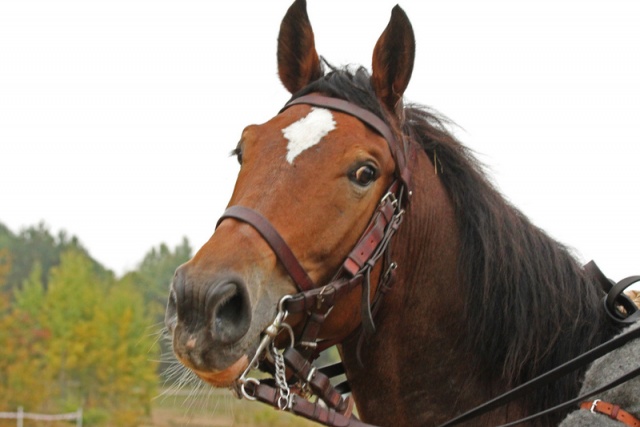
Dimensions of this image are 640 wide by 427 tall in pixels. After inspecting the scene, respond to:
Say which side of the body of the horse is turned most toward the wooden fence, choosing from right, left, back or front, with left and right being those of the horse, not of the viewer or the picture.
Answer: right

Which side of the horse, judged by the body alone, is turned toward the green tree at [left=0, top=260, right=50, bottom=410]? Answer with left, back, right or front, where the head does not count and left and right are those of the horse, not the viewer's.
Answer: right

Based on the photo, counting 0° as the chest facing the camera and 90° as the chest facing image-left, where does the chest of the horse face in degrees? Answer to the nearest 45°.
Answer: approximately 45°
